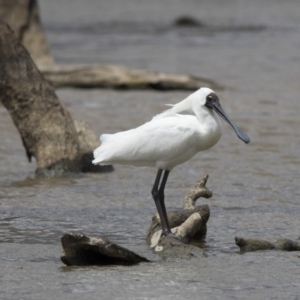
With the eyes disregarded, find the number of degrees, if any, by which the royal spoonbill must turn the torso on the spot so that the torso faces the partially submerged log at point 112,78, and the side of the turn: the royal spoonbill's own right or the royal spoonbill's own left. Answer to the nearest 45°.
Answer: approximately 90° to the royal spoonbill's own left

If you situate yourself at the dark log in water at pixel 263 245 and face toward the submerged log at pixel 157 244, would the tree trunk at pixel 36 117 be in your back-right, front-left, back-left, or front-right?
front-right

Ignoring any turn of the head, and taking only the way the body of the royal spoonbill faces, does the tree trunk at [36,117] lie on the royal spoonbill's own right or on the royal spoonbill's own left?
on the royal spoonbill's own left

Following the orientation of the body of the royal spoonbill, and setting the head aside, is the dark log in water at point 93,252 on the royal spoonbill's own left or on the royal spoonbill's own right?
on the royal spoonbill's own right

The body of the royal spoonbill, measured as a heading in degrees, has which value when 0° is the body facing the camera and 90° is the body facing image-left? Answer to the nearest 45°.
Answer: approximately 270°

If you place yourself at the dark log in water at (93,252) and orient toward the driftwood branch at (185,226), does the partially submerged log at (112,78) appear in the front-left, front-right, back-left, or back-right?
front-left

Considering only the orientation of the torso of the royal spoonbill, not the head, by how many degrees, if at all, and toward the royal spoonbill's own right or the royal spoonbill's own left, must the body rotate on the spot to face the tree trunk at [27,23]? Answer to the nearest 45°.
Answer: approximately 90° to the royal spoonbill's own left

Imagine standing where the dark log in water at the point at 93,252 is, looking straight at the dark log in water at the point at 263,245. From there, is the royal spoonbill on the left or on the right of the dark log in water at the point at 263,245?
left
